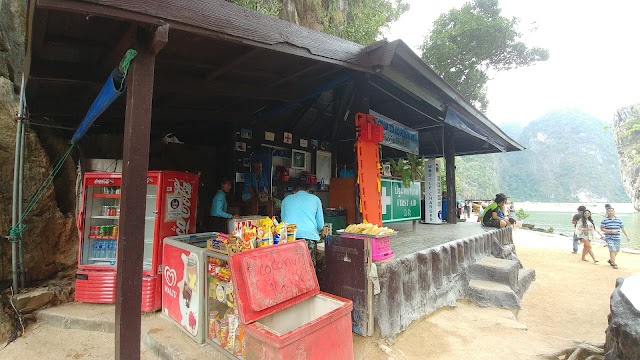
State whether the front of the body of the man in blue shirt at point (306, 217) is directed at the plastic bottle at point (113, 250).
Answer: no

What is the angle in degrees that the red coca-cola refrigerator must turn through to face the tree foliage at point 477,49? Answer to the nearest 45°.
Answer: approximately 135° to its left

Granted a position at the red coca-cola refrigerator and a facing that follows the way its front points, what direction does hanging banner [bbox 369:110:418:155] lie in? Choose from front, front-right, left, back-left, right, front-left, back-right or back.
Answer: back-left

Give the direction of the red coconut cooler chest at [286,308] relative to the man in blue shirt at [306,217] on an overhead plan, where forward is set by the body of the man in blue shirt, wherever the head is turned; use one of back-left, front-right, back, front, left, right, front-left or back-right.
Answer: back

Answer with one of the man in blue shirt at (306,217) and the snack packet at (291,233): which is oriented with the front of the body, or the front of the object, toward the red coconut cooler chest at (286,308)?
the snack packet

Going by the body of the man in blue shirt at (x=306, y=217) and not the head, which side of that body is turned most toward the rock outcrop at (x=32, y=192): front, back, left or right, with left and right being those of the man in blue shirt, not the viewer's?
left

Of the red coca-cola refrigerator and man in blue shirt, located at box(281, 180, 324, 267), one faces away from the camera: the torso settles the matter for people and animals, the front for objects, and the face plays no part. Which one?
the man in blue shirt

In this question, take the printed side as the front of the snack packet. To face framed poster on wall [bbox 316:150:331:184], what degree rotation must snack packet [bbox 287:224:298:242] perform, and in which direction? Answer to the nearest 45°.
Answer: approximately 180°

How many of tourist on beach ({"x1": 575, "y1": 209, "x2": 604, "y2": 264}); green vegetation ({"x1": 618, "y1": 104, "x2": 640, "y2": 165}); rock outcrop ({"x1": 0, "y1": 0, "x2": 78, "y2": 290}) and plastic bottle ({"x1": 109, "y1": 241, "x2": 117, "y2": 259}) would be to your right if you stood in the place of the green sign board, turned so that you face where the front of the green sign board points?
2

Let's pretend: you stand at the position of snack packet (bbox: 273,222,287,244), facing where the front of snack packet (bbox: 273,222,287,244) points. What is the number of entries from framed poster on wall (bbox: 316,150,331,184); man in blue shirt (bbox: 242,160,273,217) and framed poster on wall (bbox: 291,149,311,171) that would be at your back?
3

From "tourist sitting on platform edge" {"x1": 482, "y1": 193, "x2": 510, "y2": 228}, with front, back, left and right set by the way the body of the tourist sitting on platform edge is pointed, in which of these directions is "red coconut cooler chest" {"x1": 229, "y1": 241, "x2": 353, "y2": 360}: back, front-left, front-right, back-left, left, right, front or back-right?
right

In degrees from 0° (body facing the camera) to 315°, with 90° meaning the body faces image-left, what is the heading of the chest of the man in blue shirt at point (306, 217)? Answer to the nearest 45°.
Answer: approximately 180°

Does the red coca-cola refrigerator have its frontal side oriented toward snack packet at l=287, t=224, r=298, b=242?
no

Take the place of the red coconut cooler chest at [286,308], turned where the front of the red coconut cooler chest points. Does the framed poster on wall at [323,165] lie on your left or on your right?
on your left

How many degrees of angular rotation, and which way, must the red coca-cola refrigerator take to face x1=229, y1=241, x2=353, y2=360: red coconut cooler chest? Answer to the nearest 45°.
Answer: approximately 90° to its left

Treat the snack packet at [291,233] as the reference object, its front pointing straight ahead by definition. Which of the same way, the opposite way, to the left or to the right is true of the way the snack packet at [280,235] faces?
the same way

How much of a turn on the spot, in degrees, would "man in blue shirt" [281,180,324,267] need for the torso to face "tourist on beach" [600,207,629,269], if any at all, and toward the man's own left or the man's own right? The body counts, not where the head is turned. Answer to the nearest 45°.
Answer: approximately 45° to the man's own right

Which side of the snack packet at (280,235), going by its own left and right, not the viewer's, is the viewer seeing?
front
